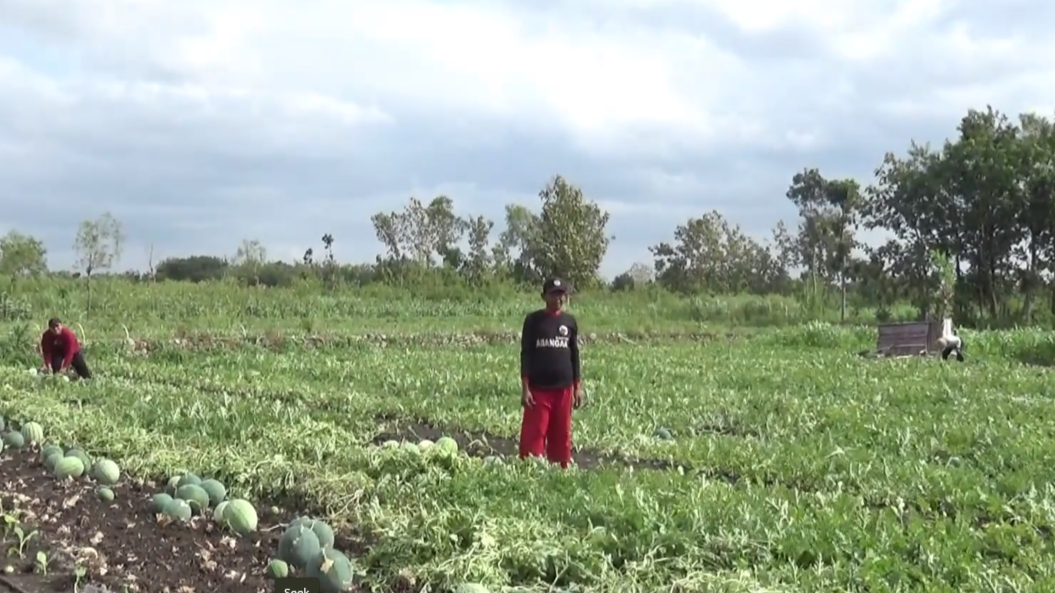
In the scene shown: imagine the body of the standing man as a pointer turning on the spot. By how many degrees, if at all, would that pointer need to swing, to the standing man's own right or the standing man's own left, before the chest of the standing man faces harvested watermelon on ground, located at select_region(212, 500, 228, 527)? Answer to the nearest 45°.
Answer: approximately 45° to the standing man's own right

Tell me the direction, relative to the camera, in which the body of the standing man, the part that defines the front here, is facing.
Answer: toward the camera

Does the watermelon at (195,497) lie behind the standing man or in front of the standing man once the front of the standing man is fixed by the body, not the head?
in front

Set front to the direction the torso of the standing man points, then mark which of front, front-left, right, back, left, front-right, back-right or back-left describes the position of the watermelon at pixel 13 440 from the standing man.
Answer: right

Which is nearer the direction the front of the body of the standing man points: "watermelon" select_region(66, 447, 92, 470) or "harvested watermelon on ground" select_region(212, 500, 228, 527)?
the harvested watermelon on ground

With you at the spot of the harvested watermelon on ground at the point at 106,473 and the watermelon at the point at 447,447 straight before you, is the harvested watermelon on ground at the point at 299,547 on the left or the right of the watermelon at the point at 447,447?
right

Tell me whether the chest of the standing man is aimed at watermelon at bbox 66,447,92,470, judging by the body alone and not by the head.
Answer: no

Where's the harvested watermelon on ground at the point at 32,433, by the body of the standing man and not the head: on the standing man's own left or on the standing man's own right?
on the standing man's own right

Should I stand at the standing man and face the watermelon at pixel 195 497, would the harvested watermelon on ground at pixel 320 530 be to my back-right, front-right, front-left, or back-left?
front-left

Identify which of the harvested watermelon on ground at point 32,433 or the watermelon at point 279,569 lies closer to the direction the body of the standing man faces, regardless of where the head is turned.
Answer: the watermelon

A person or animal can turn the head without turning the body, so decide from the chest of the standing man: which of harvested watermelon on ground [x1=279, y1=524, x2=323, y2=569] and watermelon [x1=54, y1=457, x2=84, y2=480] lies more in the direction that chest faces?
the harvested watermelon on ground

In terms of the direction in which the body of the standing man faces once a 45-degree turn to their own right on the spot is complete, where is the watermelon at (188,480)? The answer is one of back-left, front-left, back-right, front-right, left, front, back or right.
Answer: front

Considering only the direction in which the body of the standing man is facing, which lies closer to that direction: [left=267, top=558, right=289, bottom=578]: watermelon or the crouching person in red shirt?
the watermelon

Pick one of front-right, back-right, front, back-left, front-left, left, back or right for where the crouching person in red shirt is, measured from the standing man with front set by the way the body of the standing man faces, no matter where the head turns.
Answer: back-right

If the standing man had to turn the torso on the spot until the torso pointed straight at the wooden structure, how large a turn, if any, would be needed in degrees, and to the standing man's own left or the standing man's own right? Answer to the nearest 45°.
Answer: approximately 135° to the standing man's own left

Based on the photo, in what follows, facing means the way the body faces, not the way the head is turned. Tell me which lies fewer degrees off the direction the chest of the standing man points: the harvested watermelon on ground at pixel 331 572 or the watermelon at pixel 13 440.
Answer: the harvested watermelon on ground

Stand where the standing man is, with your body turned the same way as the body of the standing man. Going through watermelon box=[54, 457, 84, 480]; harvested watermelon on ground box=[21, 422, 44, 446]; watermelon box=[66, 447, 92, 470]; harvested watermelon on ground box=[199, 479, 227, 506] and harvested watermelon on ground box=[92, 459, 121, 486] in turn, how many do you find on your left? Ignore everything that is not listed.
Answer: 0

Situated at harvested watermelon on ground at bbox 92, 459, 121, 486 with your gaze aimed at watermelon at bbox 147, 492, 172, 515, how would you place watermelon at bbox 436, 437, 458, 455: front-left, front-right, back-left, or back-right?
front-left
